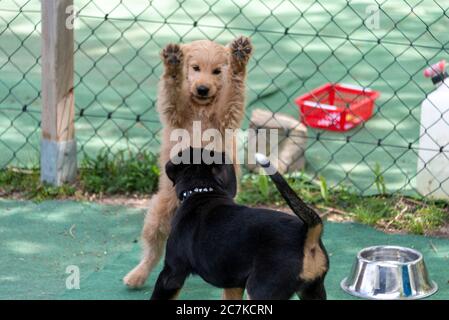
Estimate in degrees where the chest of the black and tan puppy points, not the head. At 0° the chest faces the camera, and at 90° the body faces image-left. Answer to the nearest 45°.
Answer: approximately 135°

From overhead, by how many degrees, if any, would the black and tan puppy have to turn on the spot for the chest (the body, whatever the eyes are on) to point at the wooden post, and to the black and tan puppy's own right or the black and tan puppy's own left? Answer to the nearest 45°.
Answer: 0° — it already faces it

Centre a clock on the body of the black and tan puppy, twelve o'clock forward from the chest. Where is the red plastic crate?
The red plastic crate is roughly at 2 o'clock from the black and tan puppy.

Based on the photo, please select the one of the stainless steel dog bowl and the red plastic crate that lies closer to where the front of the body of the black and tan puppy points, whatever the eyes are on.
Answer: the red plastic crate

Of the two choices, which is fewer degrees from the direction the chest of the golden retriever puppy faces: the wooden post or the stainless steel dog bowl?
the stainless steel dog bowl

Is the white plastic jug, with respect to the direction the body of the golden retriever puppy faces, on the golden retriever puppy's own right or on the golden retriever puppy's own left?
on the golden retriever puppy's own left

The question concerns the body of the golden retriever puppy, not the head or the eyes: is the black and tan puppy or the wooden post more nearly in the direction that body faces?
the black and tan puppy

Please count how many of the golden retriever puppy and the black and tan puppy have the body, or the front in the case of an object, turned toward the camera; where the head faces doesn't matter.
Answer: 1

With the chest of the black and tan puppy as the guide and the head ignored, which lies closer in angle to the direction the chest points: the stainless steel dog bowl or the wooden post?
the wooden post

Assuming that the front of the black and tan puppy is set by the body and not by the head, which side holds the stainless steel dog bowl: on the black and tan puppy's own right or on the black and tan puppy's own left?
on the black and tan puppy's own right
